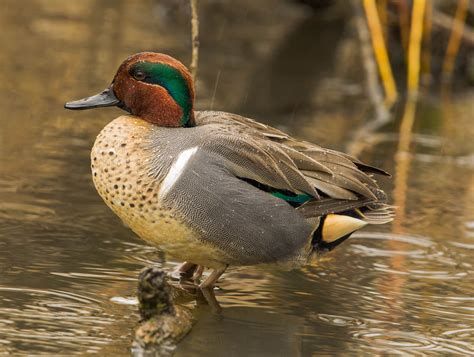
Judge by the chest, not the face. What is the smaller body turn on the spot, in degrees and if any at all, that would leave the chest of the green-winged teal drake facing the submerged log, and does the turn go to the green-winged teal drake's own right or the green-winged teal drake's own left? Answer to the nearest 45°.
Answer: approximately 90° to the green-winged teal drake's own left

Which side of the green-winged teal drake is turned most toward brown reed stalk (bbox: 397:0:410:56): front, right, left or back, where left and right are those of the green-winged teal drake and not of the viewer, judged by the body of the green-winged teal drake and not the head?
right

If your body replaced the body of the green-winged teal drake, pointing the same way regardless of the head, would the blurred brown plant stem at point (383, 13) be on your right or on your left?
on your right

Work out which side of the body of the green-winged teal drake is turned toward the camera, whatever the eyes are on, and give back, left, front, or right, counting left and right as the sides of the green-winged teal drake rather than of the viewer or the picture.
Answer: left

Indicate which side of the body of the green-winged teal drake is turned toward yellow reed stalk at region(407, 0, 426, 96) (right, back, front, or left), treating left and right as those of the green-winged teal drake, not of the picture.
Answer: right

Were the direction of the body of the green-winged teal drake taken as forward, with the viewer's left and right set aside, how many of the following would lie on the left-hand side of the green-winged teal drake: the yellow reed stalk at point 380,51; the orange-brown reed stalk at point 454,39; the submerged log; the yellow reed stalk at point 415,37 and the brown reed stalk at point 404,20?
1

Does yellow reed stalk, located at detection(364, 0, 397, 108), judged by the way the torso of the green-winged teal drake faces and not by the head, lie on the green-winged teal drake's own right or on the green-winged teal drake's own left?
on the green-winged teal drake's own right
